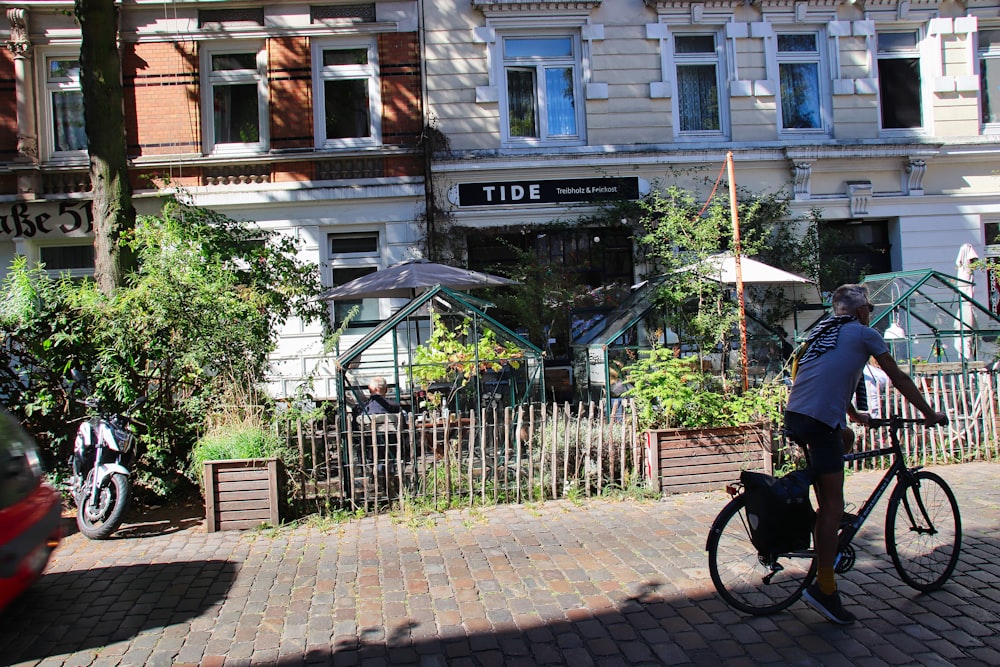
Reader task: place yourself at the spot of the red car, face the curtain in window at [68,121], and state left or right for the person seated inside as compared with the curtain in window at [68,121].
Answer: right

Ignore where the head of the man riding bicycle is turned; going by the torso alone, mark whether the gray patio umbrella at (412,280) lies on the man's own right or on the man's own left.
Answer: on the man's own left

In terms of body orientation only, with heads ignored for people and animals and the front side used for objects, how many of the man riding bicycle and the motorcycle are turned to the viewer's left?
0

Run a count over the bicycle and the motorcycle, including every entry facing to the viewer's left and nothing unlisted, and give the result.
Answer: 0

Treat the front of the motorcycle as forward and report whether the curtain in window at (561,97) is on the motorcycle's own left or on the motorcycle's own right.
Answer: on the motorcycle's own left

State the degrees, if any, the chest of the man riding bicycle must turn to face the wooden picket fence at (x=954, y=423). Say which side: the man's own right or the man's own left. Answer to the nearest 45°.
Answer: approximately 45° to the man's own left

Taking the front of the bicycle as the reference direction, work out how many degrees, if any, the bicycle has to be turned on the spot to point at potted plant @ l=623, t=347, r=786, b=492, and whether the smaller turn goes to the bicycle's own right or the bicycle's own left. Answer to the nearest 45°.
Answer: approximately 90° to the bicycle's own left

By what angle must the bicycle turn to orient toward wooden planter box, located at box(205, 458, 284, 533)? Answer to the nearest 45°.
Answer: approximately 135° to its left

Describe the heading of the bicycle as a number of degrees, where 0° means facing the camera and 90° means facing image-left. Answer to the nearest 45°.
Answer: approximately 225°

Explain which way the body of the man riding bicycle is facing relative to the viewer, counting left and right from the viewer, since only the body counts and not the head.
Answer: facing away from the viewer and to the right of the viewer

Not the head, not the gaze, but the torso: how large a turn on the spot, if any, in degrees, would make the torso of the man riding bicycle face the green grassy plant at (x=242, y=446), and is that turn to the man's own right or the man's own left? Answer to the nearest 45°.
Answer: approximately 135° to the man's own left

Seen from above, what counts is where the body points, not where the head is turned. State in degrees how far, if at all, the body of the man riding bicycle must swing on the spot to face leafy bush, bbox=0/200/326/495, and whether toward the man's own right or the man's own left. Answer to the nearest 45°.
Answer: approximately 135° to the man's own left

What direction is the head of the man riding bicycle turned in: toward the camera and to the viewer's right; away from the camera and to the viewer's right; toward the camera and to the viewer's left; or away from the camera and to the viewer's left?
away from the camera and to the viewer's right

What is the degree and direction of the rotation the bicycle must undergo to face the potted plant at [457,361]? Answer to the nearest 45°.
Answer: approximately 90° to its left

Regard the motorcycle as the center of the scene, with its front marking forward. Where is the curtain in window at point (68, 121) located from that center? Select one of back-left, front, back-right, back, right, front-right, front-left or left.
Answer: back-left

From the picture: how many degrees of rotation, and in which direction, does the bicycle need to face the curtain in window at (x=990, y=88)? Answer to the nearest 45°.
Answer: approximately 45° to its left
